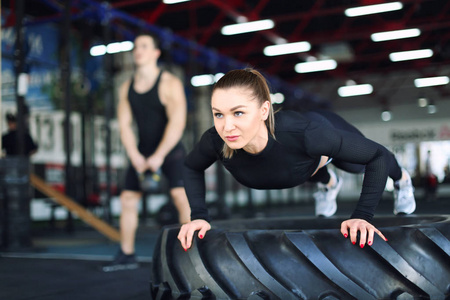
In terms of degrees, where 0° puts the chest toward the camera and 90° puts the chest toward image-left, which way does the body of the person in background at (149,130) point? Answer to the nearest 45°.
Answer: approximately 45°

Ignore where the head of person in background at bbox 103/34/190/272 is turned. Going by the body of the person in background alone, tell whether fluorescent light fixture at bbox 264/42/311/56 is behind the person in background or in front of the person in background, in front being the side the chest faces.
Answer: behind

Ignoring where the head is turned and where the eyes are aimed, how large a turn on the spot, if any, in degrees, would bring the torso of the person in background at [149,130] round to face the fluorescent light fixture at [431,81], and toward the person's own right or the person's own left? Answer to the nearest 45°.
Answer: approximately 180°

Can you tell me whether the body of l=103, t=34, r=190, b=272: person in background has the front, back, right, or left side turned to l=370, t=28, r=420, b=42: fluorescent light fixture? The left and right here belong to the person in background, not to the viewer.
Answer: back

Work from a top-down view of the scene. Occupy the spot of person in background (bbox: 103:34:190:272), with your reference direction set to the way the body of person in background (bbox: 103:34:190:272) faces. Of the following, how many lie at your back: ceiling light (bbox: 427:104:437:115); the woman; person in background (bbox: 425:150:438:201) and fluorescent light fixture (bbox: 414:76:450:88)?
3

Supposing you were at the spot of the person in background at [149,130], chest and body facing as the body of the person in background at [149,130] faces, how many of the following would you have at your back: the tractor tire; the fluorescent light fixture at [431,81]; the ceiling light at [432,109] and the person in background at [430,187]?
3

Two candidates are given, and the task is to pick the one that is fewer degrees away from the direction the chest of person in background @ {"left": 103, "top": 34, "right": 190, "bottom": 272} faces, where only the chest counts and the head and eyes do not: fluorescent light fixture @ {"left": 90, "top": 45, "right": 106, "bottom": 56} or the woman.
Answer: the woman

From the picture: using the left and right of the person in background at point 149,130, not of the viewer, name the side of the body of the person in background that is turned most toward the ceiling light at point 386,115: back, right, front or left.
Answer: back

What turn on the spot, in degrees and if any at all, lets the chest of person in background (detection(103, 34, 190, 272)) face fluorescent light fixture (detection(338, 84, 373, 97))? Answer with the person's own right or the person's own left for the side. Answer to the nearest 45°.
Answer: approximately 180°

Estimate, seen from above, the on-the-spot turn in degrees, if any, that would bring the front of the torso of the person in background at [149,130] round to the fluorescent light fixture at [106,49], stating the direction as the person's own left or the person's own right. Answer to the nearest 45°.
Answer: approximately 135° to the person's own right

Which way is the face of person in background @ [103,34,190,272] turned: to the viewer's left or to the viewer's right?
to the viewer's left

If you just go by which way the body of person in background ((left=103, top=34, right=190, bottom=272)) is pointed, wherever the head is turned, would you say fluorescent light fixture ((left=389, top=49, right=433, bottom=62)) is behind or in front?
behind
